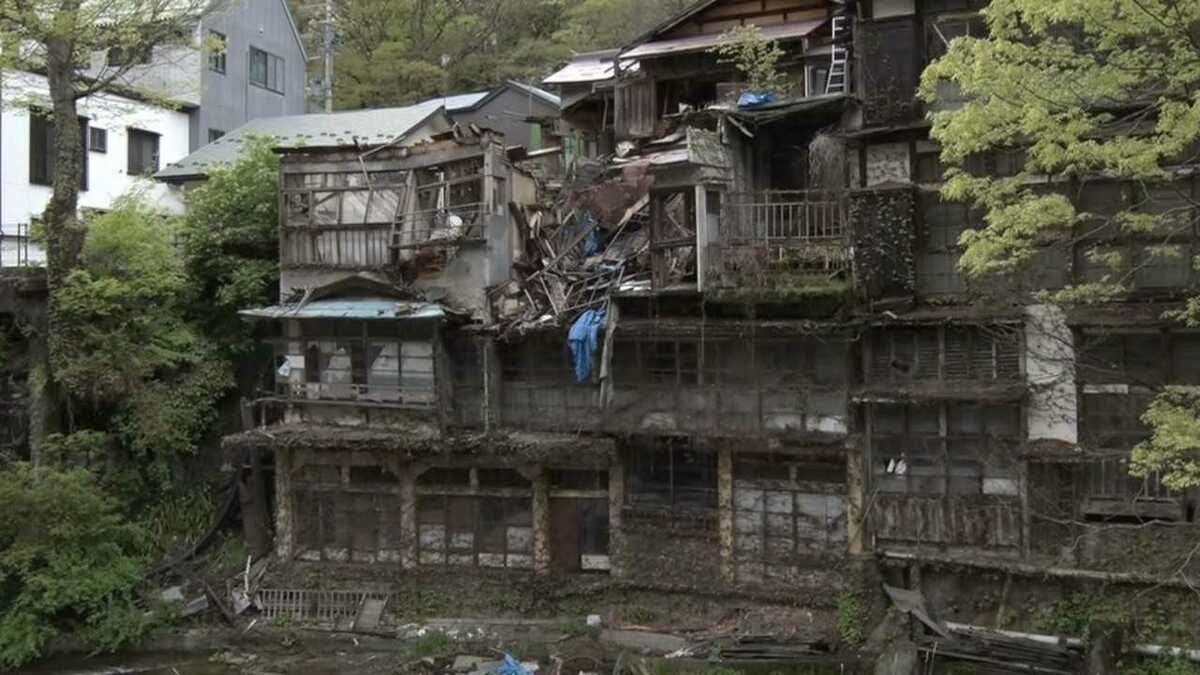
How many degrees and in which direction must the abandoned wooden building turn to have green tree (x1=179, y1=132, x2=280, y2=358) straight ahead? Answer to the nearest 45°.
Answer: approximately 90° to its right

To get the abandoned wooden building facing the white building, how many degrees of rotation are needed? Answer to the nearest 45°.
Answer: approximately 135° to its right

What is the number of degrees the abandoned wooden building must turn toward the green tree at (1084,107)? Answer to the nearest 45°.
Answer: approximately 45° to its left

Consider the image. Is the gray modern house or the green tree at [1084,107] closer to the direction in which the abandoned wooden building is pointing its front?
the green tree

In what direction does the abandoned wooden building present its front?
toward the camera

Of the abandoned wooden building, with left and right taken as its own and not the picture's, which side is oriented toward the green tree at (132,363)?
right

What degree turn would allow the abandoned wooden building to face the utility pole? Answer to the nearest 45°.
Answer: approximately 135° to its right

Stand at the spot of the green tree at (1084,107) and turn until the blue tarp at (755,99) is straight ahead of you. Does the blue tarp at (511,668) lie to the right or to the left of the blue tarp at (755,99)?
left

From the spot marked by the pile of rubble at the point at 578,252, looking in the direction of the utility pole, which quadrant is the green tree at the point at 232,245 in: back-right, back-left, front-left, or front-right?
front-left
